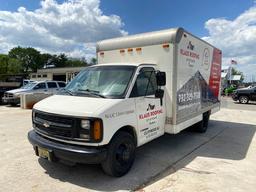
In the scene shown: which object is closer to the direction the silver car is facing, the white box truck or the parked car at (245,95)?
the white box truck

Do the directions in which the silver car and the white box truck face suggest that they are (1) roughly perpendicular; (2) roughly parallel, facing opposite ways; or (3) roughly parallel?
roughly parallel

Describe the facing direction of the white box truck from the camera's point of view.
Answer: facing the viewer and to the left of the viewer

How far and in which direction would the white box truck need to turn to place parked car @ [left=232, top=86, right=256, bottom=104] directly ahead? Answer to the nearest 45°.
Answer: approximately 180°

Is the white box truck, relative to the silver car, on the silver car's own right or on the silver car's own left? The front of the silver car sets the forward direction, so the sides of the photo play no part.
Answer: on the silver car's own left

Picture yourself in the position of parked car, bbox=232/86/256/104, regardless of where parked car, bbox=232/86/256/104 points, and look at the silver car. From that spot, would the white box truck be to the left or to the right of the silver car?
left

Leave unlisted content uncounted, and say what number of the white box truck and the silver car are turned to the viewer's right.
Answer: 0

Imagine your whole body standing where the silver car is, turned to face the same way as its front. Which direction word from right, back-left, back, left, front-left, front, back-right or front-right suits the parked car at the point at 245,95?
back-left

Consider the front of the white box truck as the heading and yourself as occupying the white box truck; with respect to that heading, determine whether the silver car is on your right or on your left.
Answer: on your right

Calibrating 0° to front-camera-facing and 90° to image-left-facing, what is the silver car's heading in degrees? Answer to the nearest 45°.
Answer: approximately 45°
